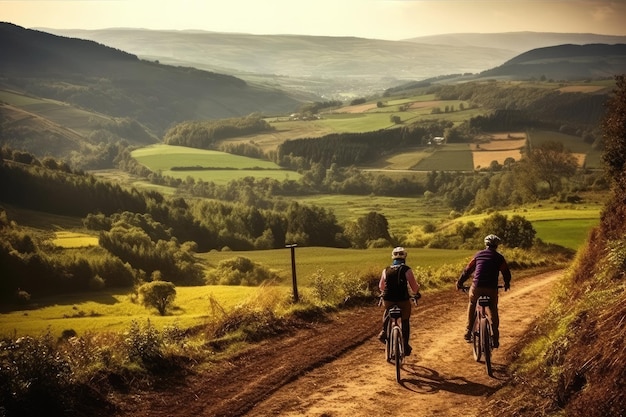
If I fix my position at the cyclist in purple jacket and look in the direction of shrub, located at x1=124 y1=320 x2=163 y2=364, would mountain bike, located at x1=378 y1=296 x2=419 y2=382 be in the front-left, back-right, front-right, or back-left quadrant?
front-left

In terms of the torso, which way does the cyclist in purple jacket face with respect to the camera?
away from the camera

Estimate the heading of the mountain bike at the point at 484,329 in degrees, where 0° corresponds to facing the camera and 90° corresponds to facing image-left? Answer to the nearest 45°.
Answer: approximately 180°

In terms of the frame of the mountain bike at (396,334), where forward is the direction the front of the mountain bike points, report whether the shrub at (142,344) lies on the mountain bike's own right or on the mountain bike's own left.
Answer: on the mountain bike's own left

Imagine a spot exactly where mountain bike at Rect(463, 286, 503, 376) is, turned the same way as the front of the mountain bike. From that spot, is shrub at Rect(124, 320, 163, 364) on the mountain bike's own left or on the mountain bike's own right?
on the mountain bike's own left

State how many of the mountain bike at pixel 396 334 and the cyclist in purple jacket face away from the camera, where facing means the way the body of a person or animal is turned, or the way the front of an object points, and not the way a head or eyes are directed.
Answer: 2

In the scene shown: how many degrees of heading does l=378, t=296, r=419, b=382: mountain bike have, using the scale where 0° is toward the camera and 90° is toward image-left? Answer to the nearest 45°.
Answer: approximately 180°

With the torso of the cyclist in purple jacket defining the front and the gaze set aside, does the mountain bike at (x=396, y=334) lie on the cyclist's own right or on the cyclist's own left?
on the cyclist's own left

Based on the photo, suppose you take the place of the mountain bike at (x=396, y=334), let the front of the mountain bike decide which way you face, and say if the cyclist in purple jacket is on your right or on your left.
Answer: on your right
